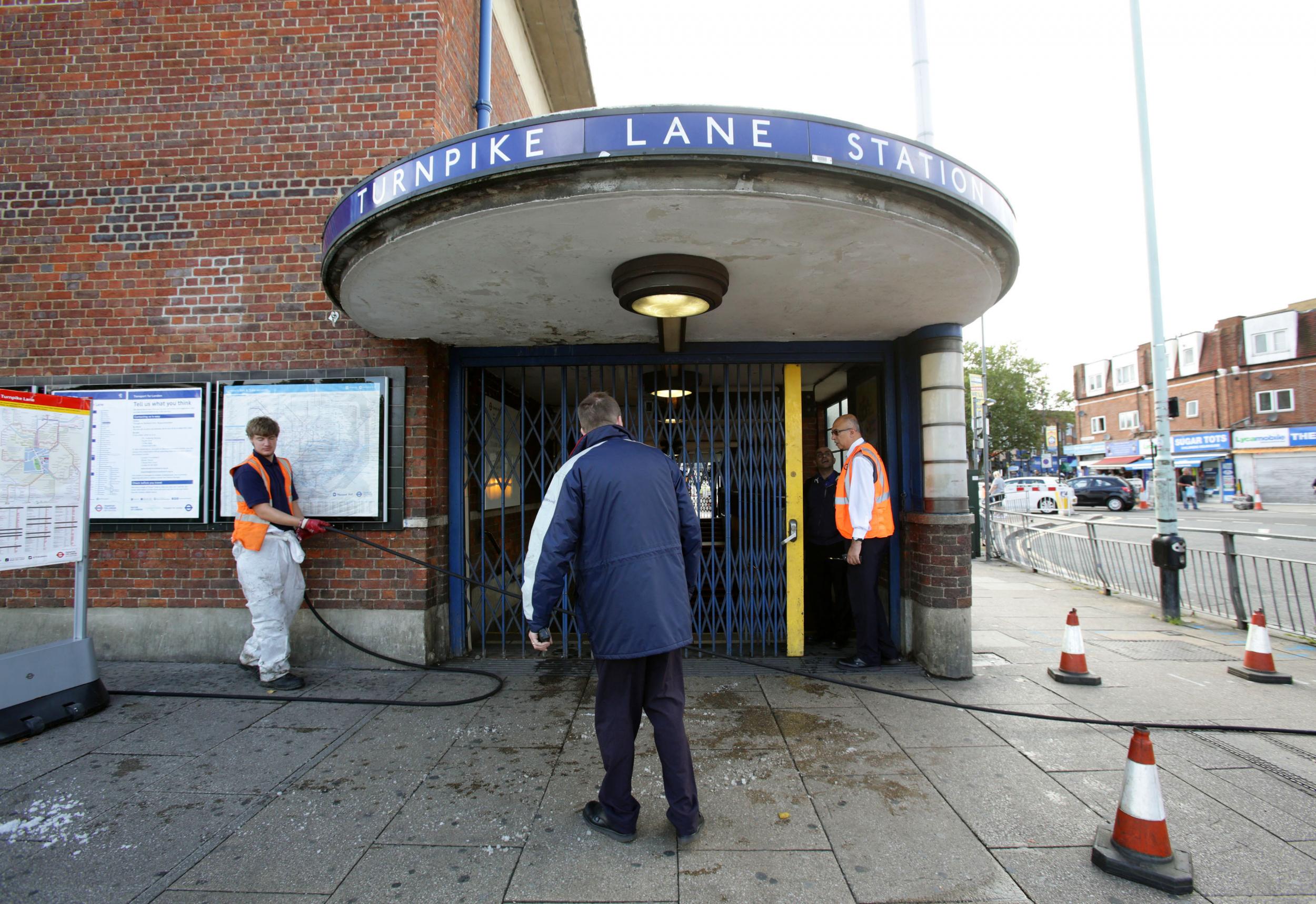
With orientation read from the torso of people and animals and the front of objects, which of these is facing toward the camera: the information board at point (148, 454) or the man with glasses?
the information board

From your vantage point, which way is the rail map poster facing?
toward the camera

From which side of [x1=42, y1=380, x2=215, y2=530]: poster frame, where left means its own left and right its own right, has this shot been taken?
front

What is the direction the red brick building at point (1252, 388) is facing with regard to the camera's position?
facing the viewer and to the left of the viewer

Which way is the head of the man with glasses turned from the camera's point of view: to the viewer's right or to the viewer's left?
to the viewer's left

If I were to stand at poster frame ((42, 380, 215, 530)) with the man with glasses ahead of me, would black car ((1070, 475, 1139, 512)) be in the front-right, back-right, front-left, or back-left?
front-left

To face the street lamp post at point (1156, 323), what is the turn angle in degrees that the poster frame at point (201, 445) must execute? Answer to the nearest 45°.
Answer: approximately 45° to its left

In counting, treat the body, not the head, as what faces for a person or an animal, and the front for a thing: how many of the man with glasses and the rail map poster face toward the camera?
1

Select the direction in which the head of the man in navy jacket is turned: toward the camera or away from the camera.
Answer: away from the camera

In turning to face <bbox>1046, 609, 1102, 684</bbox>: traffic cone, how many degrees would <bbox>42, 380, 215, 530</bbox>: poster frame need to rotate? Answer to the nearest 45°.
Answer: approximately 45° to its left

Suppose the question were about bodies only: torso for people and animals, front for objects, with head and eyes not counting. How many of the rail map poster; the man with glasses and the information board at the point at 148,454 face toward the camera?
2

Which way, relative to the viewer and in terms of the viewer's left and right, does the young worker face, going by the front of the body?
facing the viewer and to the right of the viewer

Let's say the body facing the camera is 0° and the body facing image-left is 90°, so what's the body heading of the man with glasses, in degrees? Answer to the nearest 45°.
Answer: approximately 90°
